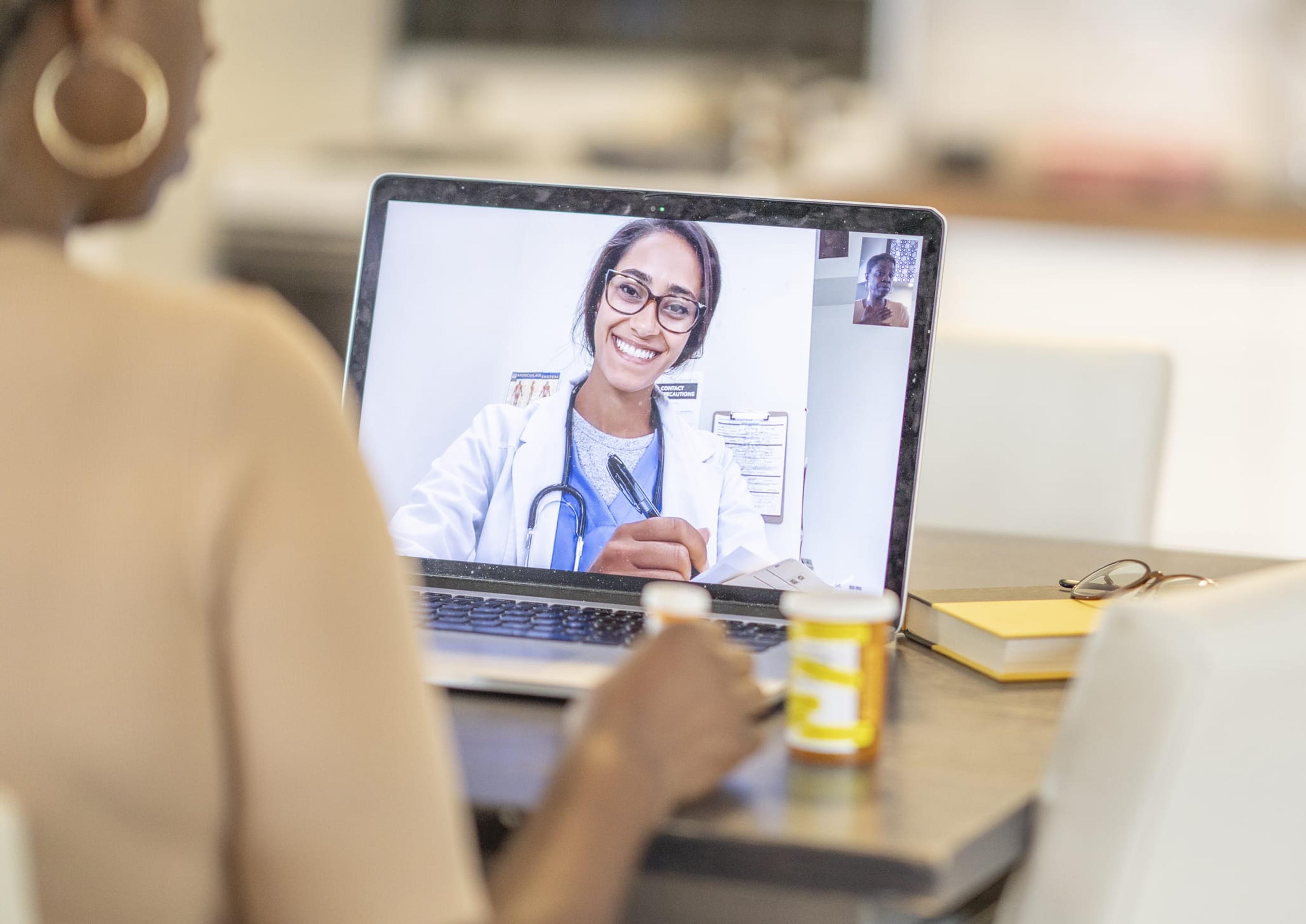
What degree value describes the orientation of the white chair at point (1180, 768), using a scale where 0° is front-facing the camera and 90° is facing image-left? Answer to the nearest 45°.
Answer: approximately 135°

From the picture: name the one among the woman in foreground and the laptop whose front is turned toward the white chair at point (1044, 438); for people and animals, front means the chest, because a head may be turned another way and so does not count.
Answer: the woman in foreground

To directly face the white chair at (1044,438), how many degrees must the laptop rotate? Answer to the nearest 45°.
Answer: approximately 135° to its left

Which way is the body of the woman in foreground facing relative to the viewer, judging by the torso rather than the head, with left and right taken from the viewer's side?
facing away from the viewer and to the right of the viewer

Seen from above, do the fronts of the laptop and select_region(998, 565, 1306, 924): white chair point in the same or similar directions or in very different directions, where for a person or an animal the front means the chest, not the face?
very different directions

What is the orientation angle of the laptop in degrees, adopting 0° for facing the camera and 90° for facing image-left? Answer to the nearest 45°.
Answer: approximately 0°

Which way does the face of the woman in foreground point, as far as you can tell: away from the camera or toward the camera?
away from the camera

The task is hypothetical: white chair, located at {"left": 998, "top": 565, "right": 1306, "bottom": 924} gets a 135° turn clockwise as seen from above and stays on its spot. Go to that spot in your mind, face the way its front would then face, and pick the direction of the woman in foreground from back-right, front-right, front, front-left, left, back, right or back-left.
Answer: back-right
